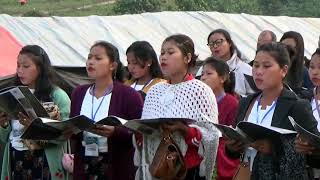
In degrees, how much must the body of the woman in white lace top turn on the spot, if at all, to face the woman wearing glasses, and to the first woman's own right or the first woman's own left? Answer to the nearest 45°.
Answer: approximately 135° to the first woman's own right

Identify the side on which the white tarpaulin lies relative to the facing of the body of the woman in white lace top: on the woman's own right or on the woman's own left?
on the woman's own right

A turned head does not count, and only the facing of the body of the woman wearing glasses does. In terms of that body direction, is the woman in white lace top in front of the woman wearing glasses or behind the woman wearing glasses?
in front

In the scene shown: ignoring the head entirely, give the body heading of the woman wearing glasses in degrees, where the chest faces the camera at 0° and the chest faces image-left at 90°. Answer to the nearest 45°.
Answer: approximately 45°
